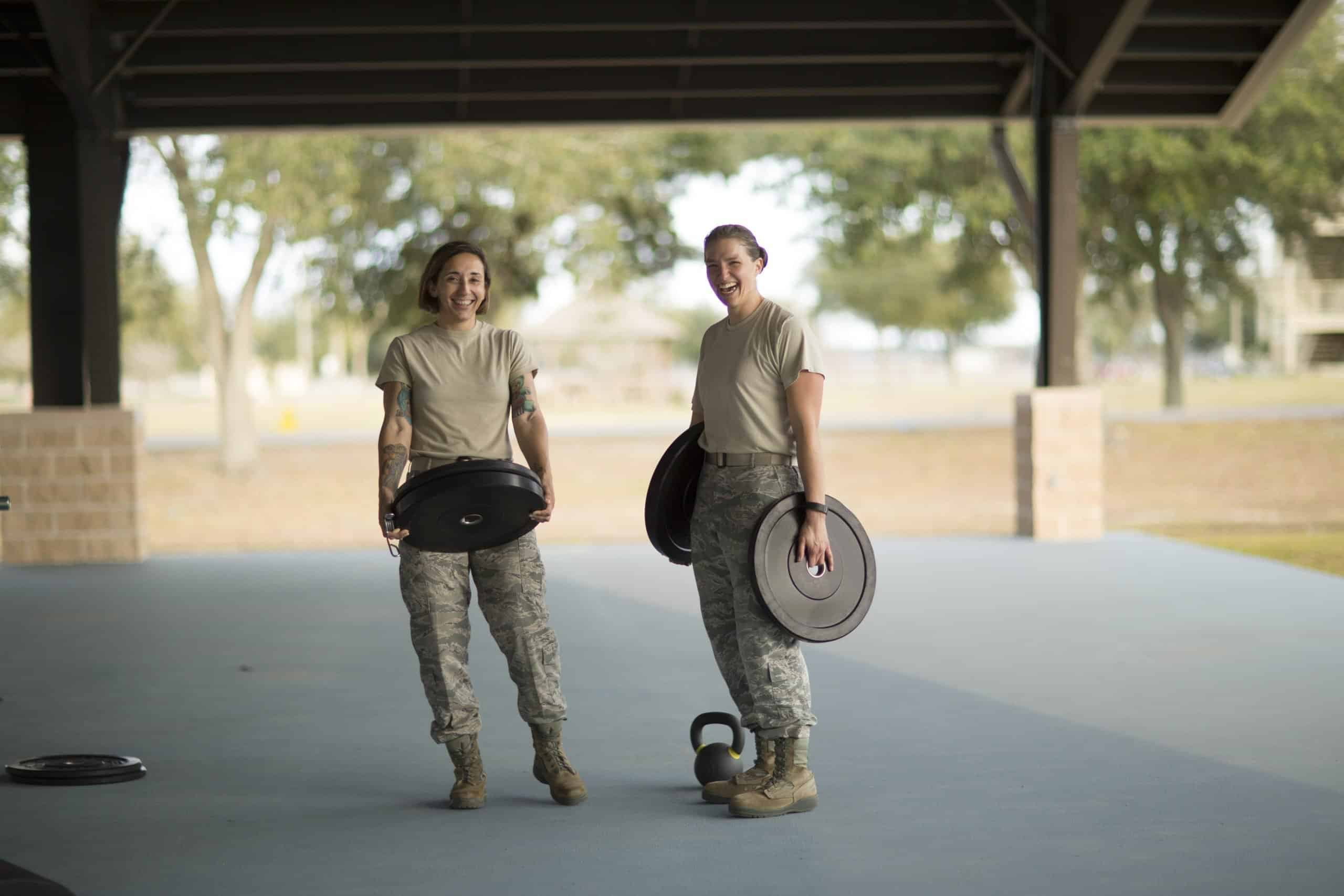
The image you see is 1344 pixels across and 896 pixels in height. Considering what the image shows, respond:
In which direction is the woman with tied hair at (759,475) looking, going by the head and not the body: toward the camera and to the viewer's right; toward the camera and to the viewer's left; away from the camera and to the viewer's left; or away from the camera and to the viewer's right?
toward the camera and to the viewer's left

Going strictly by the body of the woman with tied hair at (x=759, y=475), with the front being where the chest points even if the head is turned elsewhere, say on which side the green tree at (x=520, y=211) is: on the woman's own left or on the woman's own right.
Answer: on the woman's own right

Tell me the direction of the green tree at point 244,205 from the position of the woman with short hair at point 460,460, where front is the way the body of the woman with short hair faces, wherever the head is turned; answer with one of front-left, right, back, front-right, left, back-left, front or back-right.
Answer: back

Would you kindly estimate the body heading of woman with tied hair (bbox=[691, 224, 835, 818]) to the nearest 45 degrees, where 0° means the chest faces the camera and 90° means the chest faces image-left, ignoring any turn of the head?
approximately 45°

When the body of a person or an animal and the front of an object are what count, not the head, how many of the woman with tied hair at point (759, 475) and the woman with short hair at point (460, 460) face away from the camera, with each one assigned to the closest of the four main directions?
0

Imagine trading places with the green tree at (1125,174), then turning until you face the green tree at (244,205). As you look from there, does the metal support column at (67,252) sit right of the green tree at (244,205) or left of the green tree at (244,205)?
left

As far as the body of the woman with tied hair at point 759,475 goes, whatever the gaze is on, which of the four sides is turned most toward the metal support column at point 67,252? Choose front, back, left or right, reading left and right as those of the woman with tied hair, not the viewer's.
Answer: right

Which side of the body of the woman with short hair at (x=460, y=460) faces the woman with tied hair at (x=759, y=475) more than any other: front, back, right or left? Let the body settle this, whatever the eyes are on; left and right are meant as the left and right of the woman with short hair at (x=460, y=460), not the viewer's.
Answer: left

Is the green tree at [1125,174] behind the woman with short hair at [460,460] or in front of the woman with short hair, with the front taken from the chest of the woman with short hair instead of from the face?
behind

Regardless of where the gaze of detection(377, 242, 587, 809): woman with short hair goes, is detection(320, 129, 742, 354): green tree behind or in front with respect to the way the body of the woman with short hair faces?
behind

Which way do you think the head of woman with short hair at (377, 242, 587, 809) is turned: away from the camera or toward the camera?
toward the camera

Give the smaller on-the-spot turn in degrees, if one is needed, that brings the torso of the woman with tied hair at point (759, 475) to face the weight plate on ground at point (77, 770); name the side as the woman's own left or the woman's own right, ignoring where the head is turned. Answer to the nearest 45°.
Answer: approximately 45° to the woman's own right

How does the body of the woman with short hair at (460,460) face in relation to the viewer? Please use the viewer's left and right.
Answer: facing the viewer
